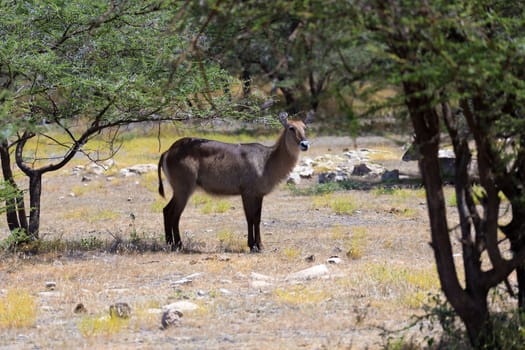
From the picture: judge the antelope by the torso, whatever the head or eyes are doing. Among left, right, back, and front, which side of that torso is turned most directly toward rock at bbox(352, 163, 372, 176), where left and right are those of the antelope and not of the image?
left

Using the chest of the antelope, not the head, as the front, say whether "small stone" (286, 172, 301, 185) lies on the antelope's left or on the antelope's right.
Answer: on the antelope's left

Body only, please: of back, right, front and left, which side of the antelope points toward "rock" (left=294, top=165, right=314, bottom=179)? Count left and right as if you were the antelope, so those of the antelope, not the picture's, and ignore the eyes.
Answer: left

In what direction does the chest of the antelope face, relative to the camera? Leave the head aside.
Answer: to the viewer's right

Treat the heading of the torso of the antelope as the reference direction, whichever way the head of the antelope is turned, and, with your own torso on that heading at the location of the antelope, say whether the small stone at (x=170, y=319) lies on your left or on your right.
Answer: on your right

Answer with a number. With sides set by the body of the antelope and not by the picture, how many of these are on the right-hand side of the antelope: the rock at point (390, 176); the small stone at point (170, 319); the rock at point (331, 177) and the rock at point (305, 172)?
1

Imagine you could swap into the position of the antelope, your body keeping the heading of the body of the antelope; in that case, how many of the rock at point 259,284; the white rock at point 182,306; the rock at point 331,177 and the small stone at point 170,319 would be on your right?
3

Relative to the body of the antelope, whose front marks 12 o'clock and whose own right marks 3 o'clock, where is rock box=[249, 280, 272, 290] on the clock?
The rock is roughly at 3 o'clock from the antelope.

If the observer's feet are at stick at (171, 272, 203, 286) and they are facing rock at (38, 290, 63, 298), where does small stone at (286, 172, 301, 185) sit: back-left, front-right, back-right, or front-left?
back-right

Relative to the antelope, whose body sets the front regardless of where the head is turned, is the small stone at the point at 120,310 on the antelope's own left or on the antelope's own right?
on the antelope's own right

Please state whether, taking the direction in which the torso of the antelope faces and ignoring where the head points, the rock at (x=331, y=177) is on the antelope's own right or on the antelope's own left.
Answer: on the antelope's own left

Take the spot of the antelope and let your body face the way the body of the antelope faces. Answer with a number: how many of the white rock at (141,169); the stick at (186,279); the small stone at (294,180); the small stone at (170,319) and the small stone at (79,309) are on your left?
2

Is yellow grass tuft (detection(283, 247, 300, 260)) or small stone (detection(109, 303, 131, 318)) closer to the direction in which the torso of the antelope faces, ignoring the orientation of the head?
the yellow grass tuft

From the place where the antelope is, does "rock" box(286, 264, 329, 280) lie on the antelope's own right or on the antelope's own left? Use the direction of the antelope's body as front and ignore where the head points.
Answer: on the antelope's own right

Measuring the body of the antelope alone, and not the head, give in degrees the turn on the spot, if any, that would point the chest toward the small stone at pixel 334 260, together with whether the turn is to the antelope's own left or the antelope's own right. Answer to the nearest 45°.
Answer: approximately 45° to the antelope's own right
